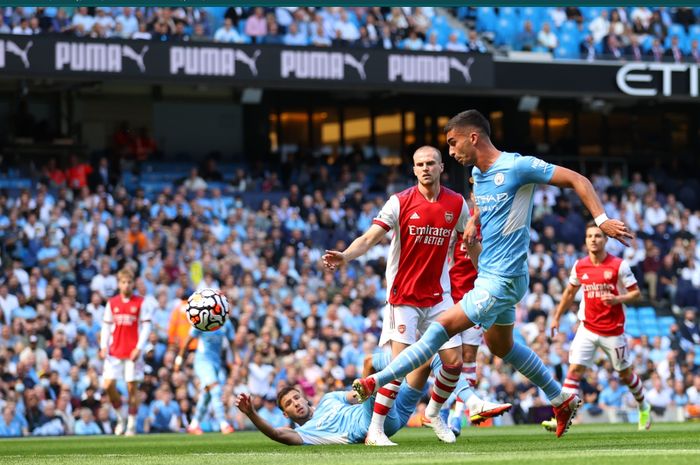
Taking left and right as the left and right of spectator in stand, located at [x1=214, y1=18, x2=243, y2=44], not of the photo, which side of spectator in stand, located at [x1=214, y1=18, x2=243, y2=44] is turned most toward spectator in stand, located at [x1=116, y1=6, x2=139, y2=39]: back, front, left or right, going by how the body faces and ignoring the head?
right

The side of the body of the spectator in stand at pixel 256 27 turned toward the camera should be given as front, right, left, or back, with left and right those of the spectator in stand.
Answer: front

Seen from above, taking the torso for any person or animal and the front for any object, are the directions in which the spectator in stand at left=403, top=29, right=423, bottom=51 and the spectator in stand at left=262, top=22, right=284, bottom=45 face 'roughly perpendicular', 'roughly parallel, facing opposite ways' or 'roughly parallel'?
roughly parallel

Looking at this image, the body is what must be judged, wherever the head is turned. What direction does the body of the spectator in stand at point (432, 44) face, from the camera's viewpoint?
toward the camera

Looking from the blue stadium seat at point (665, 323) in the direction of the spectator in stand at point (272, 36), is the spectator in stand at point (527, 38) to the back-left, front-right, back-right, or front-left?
front-right

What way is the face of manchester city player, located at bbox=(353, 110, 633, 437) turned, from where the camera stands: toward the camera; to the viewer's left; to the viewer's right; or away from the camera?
to the viewer's left

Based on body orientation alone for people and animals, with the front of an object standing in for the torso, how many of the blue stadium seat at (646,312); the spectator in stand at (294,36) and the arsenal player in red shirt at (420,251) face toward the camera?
3

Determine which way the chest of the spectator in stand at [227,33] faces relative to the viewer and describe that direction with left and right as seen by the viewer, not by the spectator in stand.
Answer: facing the viewer

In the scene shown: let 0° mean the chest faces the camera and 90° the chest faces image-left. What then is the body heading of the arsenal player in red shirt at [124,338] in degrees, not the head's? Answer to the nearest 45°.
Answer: approximately 0°

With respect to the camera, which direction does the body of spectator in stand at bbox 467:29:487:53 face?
toward the camera

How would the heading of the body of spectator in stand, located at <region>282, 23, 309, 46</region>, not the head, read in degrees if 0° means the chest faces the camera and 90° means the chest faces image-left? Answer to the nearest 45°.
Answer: approximately 0°
